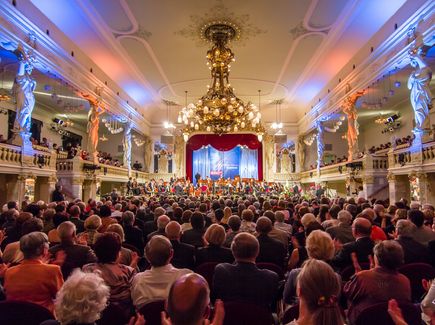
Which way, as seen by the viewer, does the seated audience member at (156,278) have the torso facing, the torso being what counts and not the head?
away from the camera

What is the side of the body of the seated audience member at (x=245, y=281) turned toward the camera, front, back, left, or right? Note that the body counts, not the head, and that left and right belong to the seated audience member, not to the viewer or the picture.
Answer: back

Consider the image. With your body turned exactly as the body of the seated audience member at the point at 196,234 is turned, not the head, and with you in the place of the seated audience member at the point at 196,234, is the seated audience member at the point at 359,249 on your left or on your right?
on your right

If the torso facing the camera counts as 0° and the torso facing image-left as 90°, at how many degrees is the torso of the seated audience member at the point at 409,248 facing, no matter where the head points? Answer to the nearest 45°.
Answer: approximately 135°

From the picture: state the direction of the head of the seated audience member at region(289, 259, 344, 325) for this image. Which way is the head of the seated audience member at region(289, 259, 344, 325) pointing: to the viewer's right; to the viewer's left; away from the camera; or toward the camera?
away from the camera

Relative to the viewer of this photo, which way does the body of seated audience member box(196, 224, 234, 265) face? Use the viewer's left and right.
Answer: facing away from the viewer

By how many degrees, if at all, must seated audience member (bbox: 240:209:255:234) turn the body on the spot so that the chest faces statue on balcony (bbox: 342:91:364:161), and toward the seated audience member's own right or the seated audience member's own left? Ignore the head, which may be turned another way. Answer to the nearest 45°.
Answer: approximately 45° to the seated audience member's own right

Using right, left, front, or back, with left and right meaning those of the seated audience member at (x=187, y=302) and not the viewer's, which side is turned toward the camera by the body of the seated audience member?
back

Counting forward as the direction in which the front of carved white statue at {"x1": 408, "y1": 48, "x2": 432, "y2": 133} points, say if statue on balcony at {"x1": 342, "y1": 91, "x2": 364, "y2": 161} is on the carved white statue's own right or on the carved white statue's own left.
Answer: on the carved white statue's own right

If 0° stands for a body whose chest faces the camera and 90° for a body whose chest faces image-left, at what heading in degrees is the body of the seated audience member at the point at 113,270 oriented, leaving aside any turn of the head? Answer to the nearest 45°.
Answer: approximately 180°

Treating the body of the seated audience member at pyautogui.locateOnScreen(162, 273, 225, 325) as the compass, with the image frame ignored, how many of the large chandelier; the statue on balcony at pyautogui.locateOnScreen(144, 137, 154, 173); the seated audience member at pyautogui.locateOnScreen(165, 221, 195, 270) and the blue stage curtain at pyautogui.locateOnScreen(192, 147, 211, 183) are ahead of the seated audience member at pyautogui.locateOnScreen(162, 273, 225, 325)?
4

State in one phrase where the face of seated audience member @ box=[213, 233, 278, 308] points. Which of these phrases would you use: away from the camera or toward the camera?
away from the camera

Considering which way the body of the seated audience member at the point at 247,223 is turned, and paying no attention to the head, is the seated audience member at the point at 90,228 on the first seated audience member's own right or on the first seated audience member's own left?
on the first seated audience member's own left
